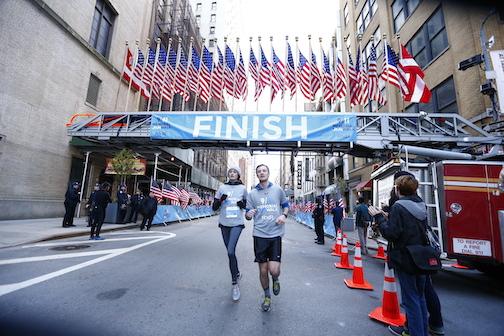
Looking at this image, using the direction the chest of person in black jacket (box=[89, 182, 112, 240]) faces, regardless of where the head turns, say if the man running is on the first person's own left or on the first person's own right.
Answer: on the first person's own right

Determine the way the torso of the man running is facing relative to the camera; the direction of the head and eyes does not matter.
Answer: toward the camera

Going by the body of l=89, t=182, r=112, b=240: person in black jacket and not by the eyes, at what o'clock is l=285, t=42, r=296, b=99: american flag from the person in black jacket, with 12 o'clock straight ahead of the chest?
The american flag is roughly at 12 o'clock from the person in black jacket.

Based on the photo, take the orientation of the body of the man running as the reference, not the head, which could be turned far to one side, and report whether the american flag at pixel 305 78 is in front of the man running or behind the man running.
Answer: behind

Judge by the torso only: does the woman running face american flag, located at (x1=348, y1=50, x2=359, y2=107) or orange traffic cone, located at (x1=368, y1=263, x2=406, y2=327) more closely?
the orange traffic cone

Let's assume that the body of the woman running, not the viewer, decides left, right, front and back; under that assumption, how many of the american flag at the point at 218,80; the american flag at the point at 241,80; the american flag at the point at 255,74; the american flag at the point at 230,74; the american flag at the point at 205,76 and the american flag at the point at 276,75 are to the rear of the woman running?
6

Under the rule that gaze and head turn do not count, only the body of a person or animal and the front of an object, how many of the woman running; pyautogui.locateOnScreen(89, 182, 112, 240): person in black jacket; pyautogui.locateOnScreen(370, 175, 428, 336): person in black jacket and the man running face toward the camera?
2

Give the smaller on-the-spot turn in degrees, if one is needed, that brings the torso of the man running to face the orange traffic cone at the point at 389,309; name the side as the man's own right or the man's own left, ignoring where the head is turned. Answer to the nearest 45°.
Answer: approximately 90° to the man's own left

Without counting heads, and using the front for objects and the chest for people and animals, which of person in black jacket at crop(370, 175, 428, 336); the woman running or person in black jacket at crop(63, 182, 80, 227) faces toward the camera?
the woman running

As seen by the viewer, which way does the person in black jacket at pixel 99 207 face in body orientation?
to the viewer's right

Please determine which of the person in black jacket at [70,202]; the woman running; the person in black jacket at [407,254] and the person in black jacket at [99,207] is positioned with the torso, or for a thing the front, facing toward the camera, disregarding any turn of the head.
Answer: the woman running

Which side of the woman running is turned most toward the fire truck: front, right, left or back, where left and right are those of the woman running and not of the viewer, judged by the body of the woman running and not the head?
left

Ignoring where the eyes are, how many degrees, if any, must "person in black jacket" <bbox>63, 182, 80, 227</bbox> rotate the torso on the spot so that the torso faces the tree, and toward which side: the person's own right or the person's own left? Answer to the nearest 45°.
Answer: approximately 45° to the person's own left
